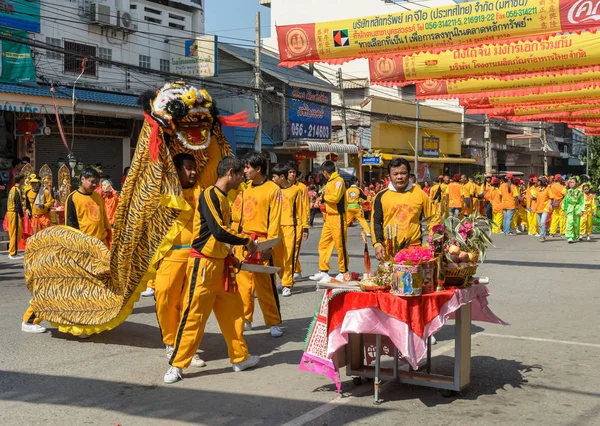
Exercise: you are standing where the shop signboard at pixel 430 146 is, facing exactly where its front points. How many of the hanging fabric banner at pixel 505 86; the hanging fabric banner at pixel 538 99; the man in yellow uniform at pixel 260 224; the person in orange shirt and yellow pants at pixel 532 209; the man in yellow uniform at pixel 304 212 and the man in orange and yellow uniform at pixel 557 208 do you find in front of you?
6

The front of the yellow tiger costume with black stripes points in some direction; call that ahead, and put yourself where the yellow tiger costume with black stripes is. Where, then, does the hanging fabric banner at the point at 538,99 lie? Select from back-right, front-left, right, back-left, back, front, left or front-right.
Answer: left

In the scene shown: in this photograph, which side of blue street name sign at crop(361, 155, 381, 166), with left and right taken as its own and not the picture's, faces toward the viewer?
front

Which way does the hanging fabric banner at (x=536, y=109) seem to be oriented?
toward the camera

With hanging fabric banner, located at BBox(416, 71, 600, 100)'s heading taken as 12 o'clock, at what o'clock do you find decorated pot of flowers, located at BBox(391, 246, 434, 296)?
The decorated pot of flowers is roughly at 12 o'clock from the hanging fabric banner.

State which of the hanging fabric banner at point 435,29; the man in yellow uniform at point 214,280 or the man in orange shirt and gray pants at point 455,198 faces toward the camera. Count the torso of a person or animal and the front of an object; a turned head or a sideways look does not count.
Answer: the hanging fabric banner

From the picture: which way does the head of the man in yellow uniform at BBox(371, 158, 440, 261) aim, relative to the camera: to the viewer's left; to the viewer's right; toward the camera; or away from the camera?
toward the camera

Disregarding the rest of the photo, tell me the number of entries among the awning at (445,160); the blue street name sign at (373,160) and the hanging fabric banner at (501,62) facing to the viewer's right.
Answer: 0

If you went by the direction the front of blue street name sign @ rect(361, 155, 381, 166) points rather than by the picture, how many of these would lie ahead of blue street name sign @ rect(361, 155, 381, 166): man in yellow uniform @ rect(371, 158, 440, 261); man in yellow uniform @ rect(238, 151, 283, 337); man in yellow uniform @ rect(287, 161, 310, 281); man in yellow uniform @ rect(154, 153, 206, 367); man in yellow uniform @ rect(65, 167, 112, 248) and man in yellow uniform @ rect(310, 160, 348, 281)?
6

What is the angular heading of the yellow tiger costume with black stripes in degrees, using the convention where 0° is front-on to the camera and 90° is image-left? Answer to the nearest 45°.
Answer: approximately 315°

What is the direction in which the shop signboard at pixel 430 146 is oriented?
toward the camera

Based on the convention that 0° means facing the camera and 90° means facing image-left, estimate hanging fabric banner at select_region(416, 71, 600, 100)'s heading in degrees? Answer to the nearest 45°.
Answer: approximately 0°

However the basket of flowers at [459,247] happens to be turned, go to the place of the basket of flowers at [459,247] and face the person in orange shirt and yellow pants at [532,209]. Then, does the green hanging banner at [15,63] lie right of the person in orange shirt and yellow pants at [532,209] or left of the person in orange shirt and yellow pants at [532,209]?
left

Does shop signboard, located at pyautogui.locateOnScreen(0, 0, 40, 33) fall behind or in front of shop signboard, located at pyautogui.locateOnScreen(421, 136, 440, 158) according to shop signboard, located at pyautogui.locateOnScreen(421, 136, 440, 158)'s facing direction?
in front

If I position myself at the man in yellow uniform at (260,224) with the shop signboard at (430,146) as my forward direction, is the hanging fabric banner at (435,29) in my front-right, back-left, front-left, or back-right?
front-right
